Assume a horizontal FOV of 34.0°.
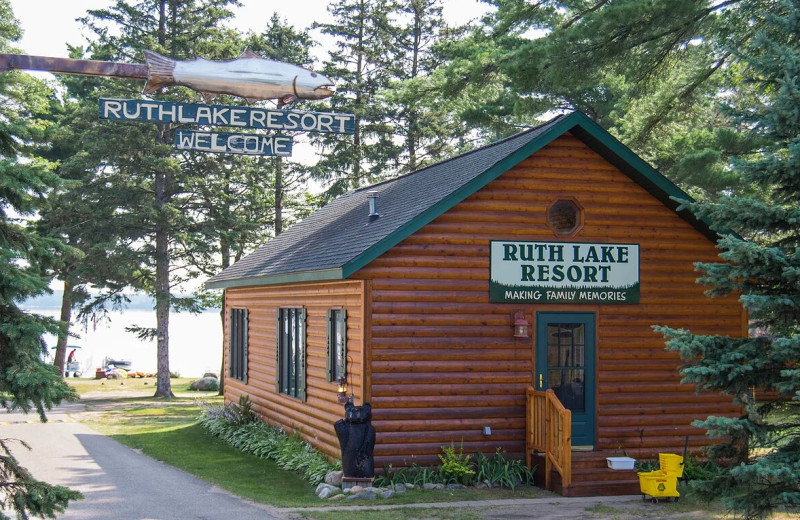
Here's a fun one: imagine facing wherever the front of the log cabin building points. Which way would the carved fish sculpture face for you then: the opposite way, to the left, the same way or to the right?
to the left

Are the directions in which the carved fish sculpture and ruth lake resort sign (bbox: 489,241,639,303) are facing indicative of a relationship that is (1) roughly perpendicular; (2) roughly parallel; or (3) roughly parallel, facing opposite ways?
roughly perpendicular

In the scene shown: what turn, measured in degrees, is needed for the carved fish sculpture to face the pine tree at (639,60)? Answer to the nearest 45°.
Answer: approximately 45° to its left

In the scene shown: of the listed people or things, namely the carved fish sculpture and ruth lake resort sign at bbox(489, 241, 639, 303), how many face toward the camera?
1

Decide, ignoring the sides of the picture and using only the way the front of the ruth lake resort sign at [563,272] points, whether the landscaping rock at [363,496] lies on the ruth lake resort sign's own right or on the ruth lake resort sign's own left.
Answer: on the ruth lake resort sign's own right

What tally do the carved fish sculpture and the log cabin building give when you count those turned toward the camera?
1

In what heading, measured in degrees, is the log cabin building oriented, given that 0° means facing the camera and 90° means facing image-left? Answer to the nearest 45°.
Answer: approximately 0°

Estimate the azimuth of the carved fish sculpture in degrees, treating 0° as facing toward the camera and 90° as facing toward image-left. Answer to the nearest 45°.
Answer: approximately 270°

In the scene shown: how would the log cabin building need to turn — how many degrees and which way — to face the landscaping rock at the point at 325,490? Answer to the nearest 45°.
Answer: approximately 45° to its right
